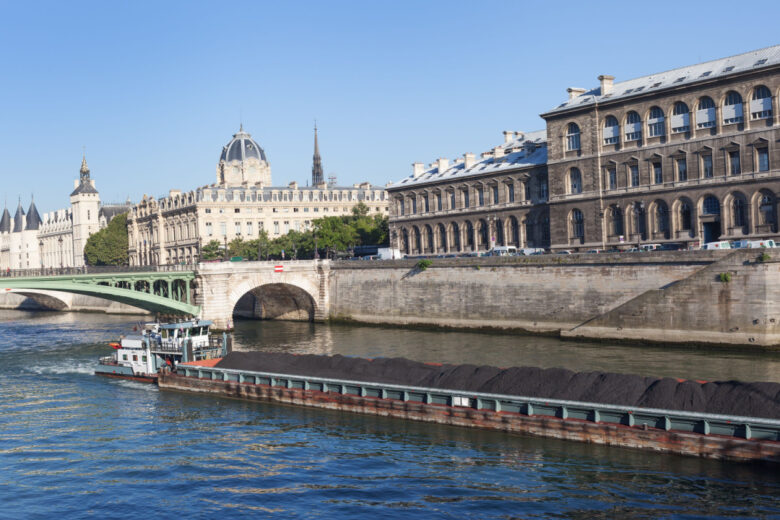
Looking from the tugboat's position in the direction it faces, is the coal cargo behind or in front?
in front

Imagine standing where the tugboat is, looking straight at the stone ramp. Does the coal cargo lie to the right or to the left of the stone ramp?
right

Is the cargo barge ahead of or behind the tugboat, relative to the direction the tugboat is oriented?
ahead

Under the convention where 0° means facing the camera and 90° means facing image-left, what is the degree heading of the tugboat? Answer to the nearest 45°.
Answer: approximately 315°

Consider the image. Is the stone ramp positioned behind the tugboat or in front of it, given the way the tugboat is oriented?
in front
